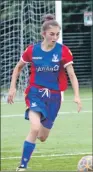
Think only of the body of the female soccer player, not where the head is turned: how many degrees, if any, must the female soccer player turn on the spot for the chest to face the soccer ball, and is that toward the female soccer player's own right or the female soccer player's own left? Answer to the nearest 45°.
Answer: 0° — they already face it

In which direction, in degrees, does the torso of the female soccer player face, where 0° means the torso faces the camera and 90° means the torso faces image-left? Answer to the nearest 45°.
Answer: approximately 0°
